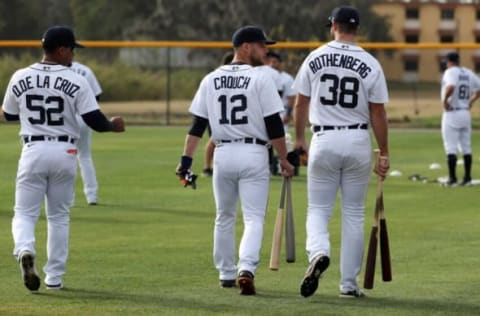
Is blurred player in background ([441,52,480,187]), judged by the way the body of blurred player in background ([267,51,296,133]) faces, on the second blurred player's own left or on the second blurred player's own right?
on the second blurred player's own left

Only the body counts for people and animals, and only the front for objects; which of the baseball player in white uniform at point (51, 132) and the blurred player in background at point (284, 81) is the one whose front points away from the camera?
the baseball player in white uniform

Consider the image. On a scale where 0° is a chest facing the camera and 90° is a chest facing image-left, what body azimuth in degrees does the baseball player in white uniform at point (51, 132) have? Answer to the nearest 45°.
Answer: approximately 180°

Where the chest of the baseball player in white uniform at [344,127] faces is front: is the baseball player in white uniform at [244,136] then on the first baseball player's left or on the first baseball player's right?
on the first baseball player's left

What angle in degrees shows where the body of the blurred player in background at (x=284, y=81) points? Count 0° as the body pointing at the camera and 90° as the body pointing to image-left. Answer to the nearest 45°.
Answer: approximately 45°

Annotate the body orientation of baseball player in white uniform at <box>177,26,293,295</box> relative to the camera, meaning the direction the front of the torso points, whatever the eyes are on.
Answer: away from the camera

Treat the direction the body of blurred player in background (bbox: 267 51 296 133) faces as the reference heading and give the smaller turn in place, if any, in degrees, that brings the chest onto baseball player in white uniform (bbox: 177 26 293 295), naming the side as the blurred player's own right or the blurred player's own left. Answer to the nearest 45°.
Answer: approximately 45° to the blurred player's own left

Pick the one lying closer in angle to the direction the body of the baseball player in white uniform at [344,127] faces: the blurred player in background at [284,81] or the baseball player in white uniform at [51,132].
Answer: the blurred player in background

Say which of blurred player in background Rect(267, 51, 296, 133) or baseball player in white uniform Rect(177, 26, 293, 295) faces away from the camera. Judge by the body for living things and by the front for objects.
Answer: the baseball player in white uniform

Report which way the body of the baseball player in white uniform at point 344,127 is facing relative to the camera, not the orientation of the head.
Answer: away from the camera

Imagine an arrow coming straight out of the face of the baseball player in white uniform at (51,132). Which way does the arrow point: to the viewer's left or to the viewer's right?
to the viewer's right
